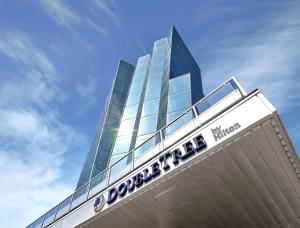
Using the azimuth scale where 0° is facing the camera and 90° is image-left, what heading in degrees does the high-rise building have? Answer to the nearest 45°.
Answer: approximately 45°
